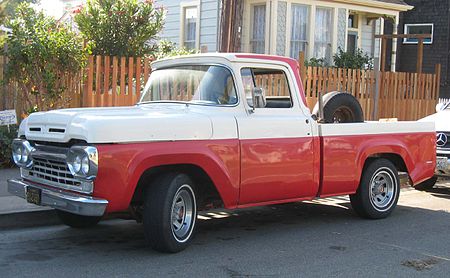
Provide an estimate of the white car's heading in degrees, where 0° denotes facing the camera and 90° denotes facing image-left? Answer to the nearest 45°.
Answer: approximately 45°

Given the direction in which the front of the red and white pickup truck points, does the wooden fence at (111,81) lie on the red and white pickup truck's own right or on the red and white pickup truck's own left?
on the red and white pickup truck's own right

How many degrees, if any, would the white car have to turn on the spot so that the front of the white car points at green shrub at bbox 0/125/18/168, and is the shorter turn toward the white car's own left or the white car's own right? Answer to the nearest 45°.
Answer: approximately 45° to the white car's own right

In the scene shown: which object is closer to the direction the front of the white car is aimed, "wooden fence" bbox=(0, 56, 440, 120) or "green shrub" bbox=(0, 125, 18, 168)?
the green shrub

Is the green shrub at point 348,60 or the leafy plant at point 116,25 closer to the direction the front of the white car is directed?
the leafy plant

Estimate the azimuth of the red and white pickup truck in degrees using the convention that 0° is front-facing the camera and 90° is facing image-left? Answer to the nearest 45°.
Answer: approximately 45°

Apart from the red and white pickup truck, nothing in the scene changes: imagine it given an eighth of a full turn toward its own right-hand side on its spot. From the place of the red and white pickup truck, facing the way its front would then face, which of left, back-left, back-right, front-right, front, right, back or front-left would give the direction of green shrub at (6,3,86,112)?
front-right

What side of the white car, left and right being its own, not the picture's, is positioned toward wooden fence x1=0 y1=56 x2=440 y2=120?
right

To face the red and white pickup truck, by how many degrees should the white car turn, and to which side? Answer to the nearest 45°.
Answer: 0° — it already faces it

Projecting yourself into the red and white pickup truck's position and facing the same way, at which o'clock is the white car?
The white car is roughly at 6 o'clock from the red and white pickup truck.
